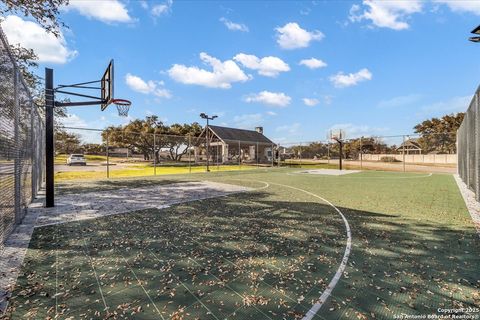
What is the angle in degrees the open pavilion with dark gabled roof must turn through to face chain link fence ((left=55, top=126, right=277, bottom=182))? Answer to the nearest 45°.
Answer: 0° — it already faces it

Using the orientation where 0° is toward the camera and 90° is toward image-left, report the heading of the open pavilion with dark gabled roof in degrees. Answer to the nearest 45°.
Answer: approximately 45°

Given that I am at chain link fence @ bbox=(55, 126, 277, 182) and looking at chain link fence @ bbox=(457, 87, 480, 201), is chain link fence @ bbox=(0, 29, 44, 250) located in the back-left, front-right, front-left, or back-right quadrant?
front-right

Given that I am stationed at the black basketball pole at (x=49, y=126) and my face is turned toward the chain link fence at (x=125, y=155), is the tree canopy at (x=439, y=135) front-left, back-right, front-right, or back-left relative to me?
front-right

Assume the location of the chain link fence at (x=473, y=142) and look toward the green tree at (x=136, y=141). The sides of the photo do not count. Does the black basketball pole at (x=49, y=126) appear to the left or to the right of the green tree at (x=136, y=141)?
left

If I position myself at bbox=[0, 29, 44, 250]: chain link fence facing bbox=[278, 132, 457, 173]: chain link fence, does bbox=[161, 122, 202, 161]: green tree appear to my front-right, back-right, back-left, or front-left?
front-left

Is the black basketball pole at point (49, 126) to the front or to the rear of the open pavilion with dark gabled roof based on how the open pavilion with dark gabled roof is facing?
to the front

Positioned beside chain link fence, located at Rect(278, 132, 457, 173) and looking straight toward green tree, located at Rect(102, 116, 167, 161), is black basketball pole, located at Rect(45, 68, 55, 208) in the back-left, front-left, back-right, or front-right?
front-left
